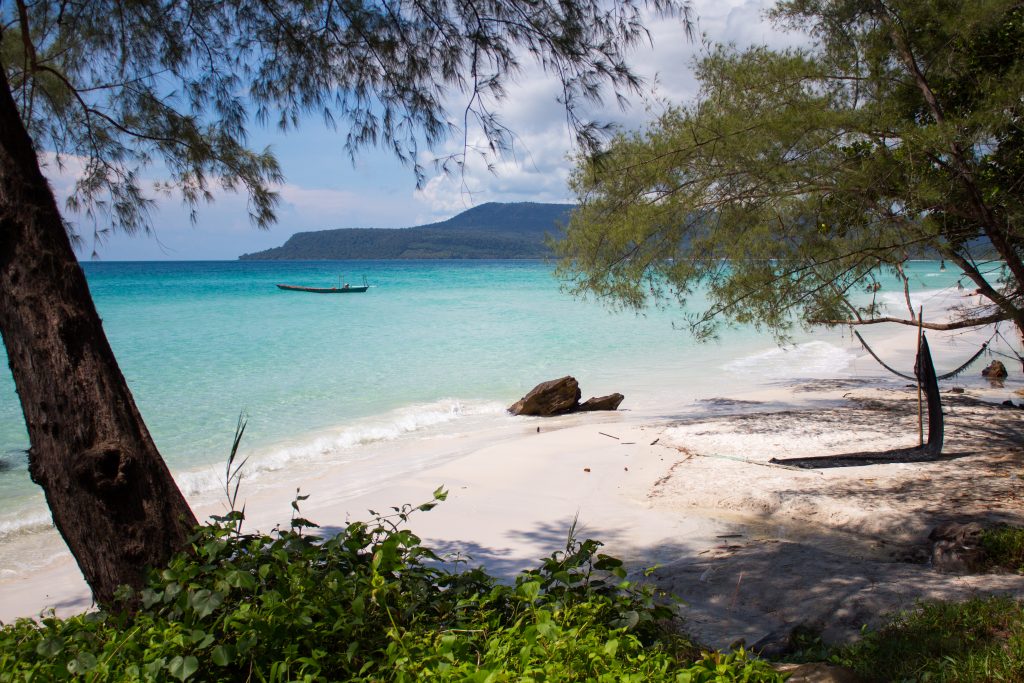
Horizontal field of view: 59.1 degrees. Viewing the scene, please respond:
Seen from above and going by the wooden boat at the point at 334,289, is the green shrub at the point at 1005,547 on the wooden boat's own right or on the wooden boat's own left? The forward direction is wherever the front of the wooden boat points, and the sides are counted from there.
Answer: on the wooden boat's own left

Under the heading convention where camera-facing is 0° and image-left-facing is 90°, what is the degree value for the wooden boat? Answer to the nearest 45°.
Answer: approximately 90°

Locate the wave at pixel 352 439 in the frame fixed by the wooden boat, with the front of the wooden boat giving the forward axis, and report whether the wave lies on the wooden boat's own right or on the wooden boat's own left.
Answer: on the wooden boat's own left

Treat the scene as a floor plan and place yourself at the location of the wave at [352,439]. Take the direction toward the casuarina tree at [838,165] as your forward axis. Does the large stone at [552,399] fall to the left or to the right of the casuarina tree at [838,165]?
left

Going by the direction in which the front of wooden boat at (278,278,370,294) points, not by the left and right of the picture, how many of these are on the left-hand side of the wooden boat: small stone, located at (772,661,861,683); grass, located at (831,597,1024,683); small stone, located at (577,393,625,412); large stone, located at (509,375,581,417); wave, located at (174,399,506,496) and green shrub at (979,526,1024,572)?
6

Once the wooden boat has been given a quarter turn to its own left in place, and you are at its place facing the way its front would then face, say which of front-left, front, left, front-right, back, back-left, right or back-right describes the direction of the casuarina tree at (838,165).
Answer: front

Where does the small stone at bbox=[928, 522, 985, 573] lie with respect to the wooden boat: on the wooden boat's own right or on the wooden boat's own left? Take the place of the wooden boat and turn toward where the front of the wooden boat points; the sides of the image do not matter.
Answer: on the wooden boat's own left

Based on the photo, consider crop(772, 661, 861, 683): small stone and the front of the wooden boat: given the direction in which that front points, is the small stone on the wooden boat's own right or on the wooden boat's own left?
on the wooden boat's own left

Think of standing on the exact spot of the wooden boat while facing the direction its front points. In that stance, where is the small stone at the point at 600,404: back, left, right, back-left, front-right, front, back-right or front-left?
left

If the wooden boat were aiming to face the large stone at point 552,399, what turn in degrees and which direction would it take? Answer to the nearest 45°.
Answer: approximately 90° to its left

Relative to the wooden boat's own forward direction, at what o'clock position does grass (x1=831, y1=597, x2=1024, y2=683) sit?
The grass is roughly at 9 o'clock from the wooden boat.
